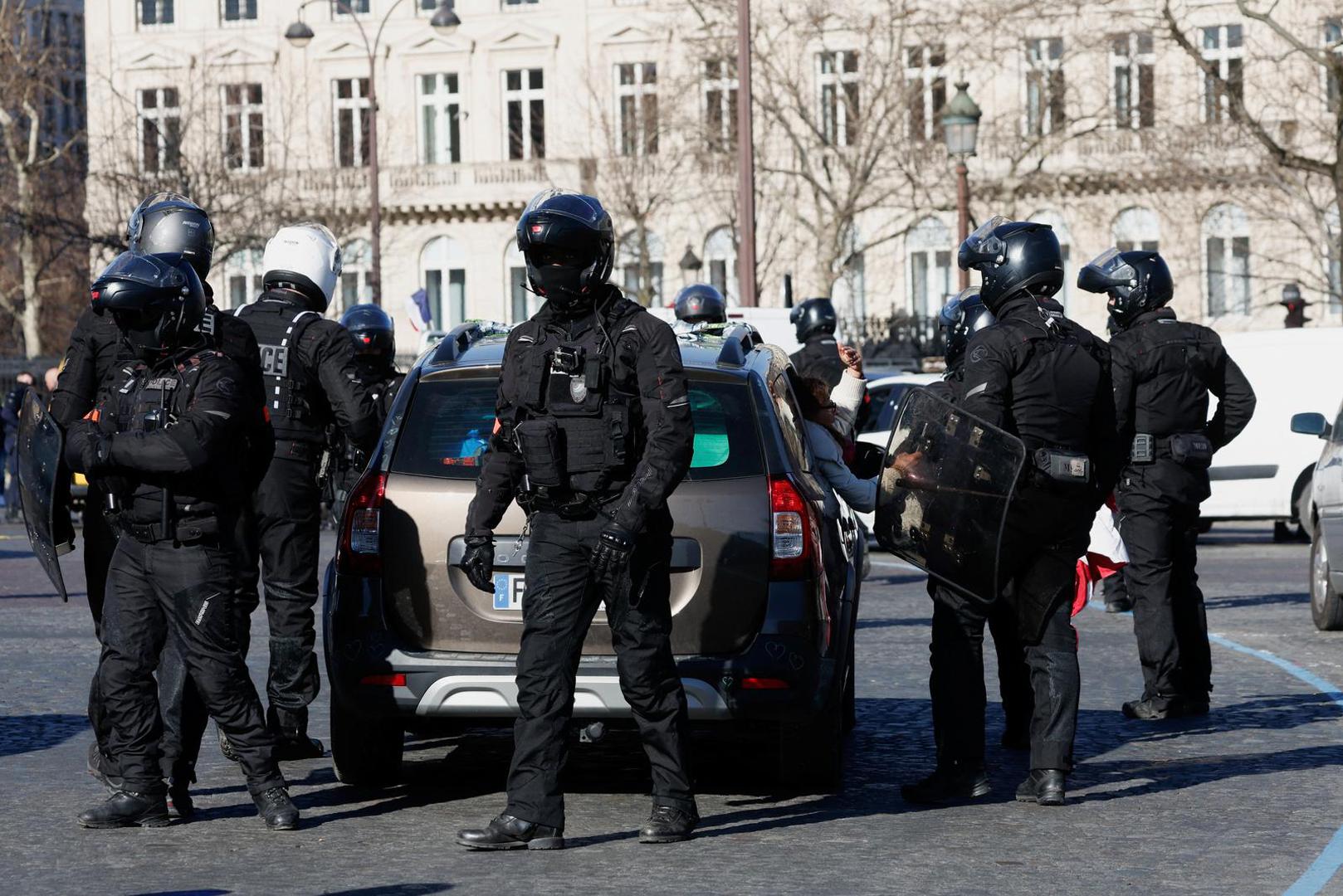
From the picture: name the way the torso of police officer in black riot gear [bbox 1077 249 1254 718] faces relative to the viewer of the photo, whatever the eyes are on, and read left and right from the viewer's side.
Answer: facing away from the viewer and to the left of the viewer

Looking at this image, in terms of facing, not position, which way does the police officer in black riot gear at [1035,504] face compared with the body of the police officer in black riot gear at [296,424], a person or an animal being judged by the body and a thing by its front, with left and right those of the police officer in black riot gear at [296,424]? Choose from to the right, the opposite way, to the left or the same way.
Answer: to the left

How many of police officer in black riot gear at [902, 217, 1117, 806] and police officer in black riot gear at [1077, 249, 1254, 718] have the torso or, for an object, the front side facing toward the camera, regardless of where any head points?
0

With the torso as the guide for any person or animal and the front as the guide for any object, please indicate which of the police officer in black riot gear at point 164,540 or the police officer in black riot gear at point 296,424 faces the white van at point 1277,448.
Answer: the police officer in black riot gear at point 296,424

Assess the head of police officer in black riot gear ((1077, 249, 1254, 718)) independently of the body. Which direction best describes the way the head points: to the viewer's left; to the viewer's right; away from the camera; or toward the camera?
to the viewer's left

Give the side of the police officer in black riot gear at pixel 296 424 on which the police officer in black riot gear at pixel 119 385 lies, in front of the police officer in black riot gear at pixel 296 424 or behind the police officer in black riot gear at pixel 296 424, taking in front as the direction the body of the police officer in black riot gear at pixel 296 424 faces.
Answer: behind

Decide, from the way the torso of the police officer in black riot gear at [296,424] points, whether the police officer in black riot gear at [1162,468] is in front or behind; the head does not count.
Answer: in front

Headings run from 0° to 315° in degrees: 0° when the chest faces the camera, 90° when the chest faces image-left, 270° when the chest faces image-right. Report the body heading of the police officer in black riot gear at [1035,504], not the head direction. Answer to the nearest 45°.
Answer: approximately 135°

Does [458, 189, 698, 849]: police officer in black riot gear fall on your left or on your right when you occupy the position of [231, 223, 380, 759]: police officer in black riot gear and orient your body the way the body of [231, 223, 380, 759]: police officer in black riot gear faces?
on your right

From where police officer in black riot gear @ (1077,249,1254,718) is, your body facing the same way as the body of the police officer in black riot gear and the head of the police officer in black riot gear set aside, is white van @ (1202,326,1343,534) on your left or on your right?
on your right

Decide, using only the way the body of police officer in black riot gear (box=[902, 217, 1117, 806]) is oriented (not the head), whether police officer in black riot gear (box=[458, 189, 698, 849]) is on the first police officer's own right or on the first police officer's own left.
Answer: on the first police officer's own left

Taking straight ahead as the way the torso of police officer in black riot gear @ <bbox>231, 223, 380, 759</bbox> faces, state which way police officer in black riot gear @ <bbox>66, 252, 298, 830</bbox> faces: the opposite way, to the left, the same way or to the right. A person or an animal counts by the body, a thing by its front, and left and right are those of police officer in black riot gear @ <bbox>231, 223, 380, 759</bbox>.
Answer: the opposite way

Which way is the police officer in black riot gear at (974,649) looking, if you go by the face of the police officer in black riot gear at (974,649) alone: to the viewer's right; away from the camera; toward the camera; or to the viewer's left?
to the viewer's left
